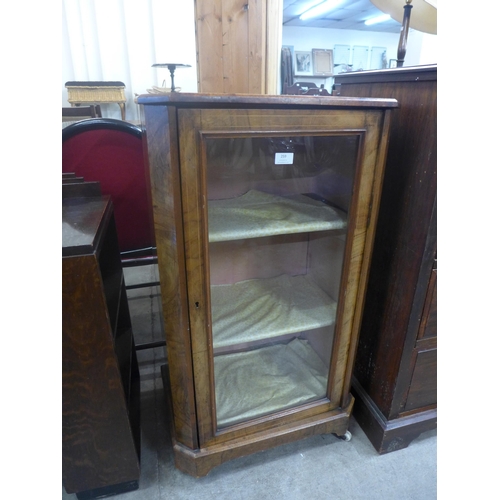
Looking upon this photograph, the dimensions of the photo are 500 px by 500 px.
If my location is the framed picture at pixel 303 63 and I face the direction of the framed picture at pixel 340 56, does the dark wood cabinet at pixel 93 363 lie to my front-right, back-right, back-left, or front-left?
back-right

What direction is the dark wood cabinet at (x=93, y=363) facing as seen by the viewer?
to the viewer's right

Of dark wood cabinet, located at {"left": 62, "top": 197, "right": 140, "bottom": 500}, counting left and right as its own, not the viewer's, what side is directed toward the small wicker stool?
left

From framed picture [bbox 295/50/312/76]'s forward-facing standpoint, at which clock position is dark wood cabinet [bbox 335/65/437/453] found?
The dark wood cabinet is roughly at 12 o'clock from the framed picture.

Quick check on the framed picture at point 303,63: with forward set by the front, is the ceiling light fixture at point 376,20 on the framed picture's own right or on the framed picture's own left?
on the framed picture's own left
